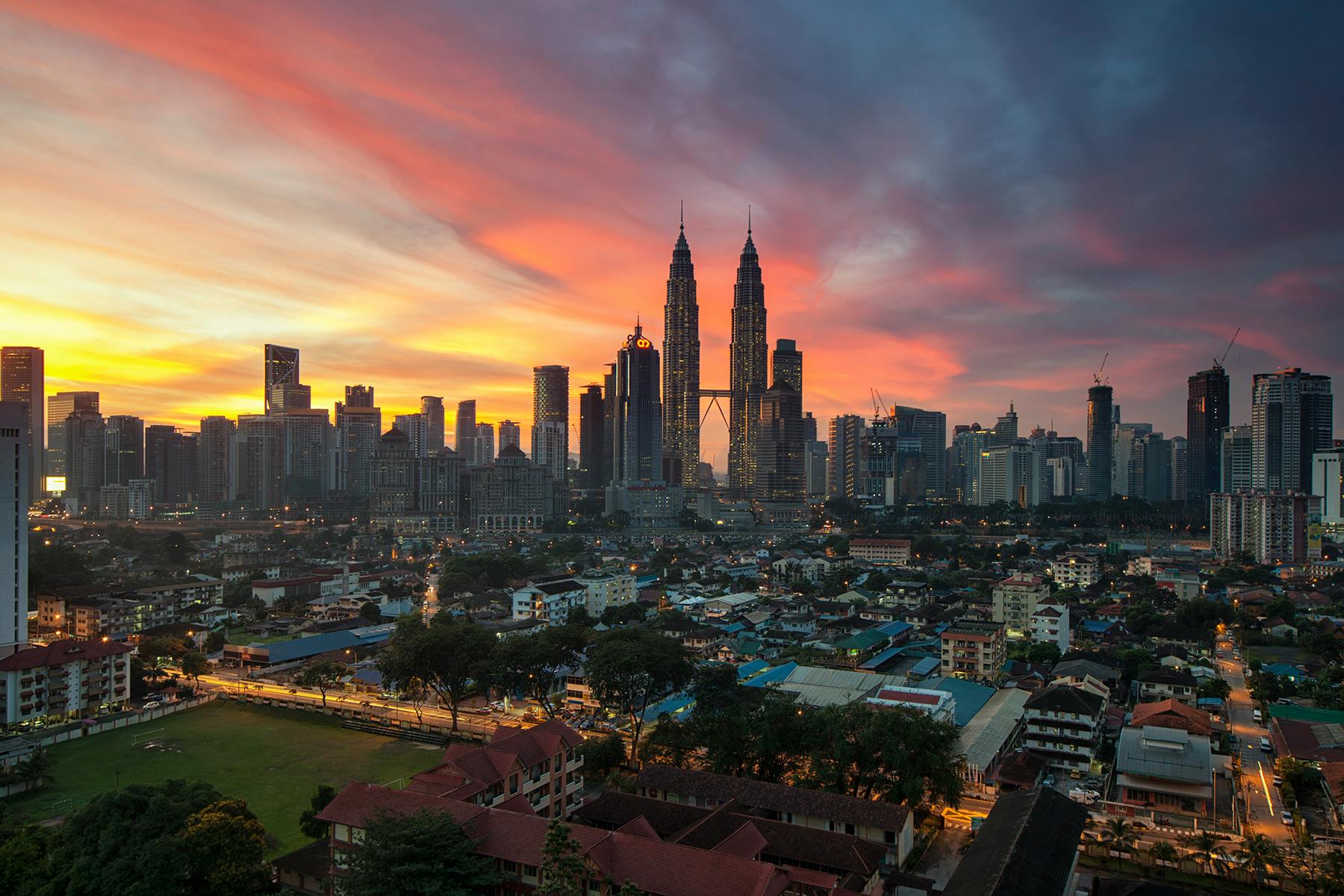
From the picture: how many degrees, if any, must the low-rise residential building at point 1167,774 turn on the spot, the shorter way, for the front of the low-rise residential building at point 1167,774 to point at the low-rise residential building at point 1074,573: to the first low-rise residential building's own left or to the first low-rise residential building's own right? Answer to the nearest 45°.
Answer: approximately 180°

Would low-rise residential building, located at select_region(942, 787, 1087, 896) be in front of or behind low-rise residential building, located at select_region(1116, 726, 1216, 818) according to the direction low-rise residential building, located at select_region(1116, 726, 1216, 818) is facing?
in front

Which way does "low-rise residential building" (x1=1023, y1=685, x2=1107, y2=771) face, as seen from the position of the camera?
facing the viewer

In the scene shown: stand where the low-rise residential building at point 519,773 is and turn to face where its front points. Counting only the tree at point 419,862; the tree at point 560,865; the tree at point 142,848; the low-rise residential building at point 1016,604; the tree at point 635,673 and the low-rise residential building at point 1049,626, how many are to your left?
3

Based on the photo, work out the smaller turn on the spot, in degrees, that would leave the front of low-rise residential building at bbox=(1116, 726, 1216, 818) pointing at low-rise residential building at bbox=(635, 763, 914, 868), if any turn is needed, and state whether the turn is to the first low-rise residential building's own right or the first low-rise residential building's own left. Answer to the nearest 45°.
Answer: approximately 45° to the first low-rise residential building's own right

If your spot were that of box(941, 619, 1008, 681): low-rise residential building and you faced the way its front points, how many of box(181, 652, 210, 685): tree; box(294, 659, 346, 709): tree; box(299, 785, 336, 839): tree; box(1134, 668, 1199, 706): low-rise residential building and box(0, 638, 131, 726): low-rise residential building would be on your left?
1

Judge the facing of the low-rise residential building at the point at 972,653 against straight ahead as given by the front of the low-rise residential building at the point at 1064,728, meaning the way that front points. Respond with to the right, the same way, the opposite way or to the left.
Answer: the same way

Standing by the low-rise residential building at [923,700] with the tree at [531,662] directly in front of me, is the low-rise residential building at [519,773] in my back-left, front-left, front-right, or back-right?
front-left

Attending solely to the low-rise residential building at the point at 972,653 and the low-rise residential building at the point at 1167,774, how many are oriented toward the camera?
2

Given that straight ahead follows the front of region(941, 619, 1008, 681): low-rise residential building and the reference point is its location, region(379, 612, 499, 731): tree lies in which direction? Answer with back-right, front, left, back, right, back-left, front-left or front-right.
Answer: front-right

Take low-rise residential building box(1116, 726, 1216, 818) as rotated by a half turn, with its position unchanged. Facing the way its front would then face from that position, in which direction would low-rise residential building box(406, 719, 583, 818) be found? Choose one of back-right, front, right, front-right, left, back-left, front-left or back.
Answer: back-left

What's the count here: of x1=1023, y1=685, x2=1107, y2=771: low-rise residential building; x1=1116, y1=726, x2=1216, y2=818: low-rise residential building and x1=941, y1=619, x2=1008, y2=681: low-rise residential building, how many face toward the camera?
3

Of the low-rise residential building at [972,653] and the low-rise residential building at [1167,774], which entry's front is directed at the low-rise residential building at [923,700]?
the low-rise residential building at [972,653]

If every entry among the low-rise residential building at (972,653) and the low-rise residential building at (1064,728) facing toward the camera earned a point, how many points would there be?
2

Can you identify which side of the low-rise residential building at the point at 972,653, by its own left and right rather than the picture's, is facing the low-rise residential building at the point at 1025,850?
front

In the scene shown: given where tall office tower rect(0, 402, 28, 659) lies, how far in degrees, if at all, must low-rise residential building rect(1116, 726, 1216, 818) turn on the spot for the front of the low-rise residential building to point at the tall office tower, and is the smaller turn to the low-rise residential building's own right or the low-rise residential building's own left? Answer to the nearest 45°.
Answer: approximately 90° to the low-rise residential building's own right
